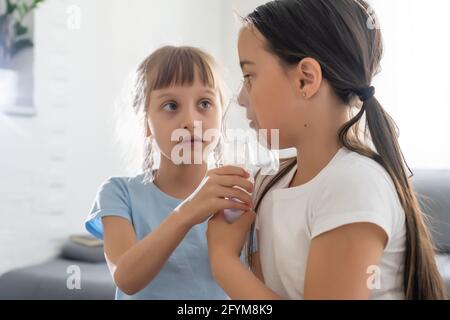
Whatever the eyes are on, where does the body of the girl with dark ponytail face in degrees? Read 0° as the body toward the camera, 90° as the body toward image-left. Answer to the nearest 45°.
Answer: approximately 90°

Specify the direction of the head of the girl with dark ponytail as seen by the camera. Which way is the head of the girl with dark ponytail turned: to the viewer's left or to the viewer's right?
to the viewer's left

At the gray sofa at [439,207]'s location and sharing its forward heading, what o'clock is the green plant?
The green plant is roughly at 2 o'clock from the gray sofa.
